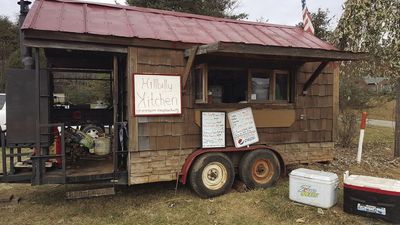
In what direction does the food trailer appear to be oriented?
to the viewer's left

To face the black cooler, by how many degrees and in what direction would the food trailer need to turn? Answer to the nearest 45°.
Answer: approximately 135° to its left

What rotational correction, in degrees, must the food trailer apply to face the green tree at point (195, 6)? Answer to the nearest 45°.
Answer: approximately 90° to its right

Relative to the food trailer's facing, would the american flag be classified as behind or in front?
behind

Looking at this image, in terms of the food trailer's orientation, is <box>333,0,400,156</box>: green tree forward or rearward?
rearward

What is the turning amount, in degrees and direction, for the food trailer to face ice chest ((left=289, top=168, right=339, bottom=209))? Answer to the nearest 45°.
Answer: approximately 180°
